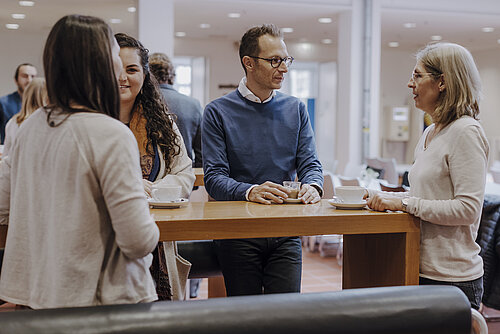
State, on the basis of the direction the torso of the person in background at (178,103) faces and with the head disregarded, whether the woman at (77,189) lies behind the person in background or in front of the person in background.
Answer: behind

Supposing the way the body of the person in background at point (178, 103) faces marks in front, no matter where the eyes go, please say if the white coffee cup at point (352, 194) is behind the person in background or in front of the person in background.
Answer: behind

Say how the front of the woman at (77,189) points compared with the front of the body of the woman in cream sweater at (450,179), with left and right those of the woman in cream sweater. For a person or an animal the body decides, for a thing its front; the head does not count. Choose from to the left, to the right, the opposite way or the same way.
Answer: to the right

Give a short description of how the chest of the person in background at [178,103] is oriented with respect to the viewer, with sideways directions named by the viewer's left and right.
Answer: facing away from the viewer

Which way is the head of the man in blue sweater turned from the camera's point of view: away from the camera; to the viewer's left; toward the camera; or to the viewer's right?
to the viewer's right

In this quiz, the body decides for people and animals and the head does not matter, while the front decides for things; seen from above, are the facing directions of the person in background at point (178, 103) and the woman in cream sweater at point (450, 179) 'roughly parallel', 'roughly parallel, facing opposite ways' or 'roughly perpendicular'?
roughly perpendicular

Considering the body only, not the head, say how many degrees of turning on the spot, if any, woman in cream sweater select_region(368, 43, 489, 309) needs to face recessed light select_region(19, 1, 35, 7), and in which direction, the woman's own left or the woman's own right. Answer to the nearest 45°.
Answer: approximately 45° to the woman's own right

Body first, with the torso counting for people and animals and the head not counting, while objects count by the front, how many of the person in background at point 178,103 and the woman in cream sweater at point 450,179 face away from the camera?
1

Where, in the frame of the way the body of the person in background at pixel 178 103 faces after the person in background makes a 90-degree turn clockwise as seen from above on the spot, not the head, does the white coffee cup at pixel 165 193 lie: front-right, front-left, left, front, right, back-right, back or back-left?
right

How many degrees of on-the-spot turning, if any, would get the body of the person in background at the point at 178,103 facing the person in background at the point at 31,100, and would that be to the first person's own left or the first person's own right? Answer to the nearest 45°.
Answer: approximately 45° to the first person's own left

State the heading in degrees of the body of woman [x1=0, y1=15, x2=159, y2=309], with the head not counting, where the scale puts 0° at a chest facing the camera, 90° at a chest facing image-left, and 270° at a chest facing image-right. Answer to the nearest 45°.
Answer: approximately 225°

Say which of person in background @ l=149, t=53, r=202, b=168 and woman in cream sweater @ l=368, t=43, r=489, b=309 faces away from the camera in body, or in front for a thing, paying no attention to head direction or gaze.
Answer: the person in background

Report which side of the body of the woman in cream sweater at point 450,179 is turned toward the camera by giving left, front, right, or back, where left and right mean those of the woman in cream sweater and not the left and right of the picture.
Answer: left
